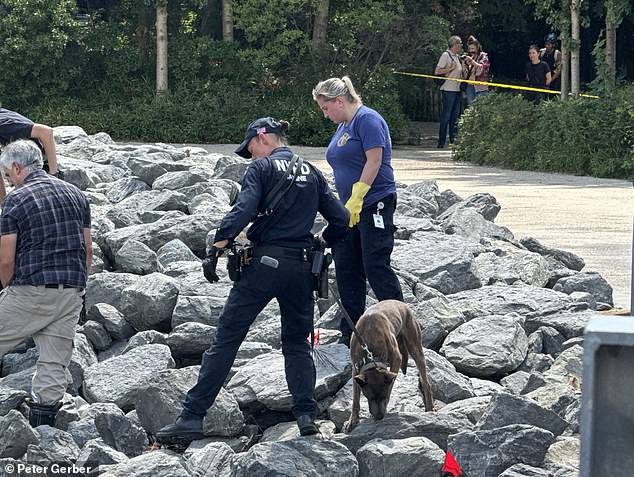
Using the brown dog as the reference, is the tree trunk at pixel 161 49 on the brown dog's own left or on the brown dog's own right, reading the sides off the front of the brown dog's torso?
on the brown dog's own right

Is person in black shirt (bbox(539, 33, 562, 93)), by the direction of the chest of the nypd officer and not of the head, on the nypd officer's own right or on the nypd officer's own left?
on the nypd officer's own right

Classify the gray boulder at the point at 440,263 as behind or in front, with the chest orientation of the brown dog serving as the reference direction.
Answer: behind

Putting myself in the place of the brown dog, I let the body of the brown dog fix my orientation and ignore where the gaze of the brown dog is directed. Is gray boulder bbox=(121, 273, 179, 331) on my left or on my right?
on my right

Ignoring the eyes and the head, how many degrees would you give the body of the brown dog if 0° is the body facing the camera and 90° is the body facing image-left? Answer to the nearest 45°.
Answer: approximately 45°

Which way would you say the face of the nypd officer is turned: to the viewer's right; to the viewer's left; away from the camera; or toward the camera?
to the viewer's left
